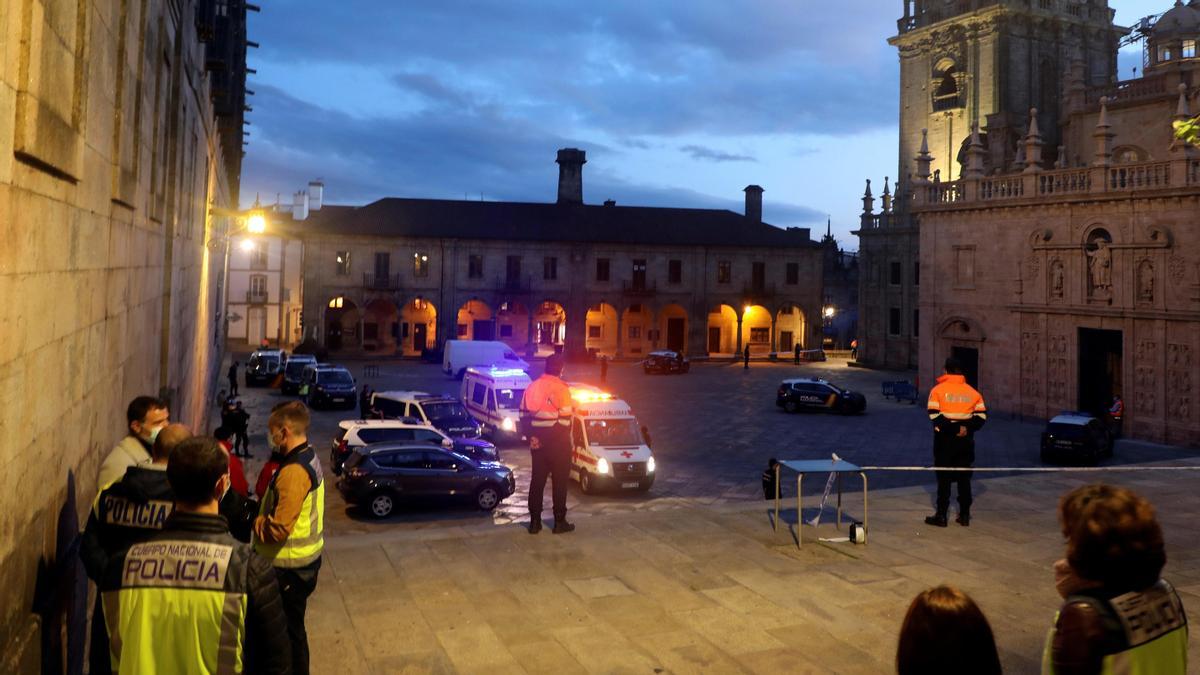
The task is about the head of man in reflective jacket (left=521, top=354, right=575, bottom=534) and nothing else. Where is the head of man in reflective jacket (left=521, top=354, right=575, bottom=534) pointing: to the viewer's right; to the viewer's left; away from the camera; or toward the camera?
away from the camera

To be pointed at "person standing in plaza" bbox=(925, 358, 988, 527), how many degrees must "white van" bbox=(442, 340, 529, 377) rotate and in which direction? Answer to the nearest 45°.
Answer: approximately 90° to its right

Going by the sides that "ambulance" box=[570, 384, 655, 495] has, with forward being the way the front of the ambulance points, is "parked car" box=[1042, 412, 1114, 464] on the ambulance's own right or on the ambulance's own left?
on the ambulance's own left

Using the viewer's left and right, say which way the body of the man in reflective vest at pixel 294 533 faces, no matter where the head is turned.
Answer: facing to the left of the viewer

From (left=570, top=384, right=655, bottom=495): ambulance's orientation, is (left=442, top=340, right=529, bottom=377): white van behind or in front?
behind

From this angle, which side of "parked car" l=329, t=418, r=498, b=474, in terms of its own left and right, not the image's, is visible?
right

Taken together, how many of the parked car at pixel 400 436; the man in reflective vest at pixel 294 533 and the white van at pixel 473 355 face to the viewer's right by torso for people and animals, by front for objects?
2

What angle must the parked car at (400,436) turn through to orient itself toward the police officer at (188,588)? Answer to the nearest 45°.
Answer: approximately 90° to its right

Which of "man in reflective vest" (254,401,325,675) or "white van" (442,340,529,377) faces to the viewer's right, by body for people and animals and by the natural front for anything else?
the white van

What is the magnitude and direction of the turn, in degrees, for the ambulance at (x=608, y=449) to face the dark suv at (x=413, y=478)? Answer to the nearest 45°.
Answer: approximately 90° to its right
